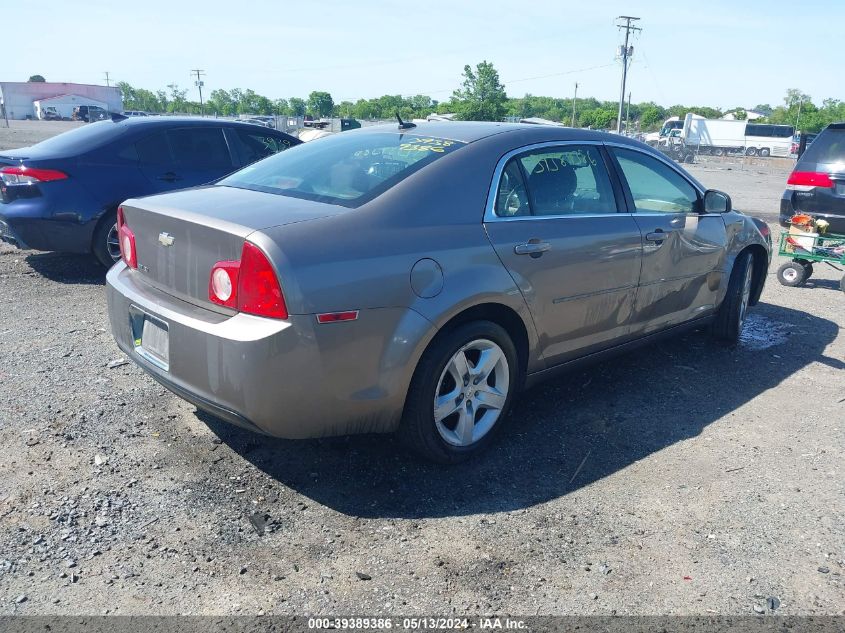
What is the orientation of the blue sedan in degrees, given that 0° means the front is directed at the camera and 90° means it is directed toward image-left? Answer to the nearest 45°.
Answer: approximately 225°

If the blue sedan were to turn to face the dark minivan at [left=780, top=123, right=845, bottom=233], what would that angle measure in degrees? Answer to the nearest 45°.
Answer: approximately 45° to its right
